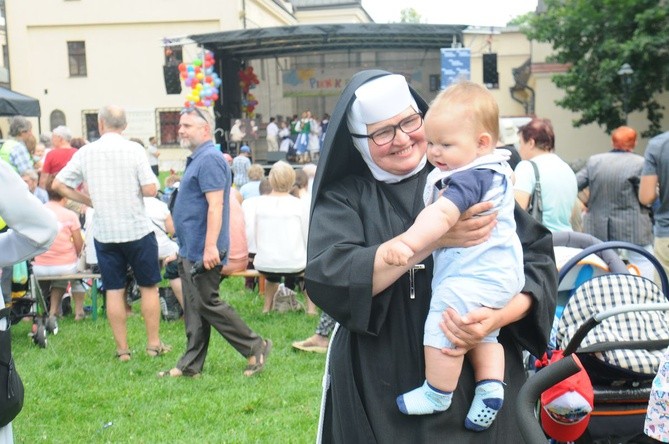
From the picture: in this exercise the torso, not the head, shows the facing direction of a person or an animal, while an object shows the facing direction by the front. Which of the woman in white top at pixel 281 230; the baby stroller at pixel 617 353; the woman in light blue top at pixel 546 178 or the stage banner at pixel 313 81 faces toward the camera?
the stage banner

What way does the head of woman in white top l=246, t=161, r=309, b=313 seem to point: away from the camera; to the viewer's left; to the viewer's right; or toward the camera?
away from the camera

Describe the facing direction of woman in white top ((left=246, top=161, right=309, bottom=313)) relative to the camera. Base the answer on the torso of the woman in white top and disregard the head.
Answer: away from the camera

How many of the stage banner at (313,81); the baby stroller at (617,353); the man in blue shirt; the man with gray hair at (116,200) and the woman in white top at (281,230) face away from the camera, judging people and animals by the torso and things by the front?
3

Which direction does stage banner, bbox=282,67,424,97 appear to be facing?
toward the camera

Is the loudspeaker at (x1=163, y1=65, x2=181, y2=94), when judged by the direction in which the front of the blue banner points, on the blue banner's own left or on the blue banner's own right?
on the blue banner's own right

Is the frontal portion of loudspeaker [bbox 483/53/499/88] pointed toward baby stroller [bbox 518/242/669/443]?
yes

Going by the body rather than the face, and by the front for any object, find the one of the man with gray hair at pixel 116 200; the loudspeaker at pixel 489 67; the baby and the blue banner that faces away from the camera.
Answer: the man with gray hair

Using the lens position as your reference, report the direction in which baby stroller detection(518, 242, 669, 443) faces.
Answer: facing away from the viewer

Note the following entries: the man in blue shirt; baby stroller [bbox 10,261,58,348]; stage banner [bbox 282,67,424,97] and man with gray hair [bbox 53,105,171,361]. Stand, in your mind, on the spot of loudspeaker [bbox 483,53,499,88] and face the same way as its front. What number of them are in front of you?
3

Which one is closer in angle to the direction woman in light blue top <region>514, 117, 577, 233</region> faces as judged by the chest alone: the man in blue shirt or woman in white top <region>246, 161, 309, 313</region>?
the woman in white top
